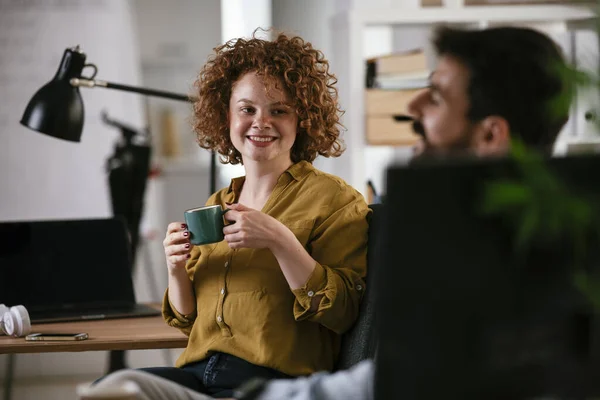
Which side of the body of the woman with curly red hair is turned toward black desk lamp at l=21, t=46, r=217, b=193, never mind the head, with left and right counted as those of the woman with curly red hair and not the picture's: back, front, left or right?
right

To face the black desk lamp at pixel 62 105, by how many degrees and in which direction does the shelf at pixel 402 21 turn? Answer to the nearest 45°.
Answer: approximately 45° to its right

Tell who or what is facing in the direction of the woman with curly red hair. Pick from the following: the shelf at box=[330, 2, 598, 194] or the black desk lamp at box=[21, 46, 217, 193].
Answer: the shelf

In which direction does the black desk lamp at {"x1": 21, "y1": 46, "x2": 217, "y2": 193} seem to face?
to the viewer's left

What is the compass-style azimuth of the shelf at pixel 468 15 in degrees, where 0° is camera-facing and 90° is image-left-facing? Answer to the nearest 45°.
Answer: approximately 0°

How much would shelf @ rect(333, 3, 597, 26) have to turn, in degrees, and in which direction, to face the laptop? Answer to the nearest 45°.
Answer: approximately 45° to its right

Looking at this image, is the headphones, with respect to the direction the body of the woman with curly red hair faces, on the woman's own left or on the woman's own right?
on the woman's own right

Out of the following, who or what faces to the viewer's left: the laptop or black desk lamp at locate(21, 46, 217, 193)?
the black desk lamp
